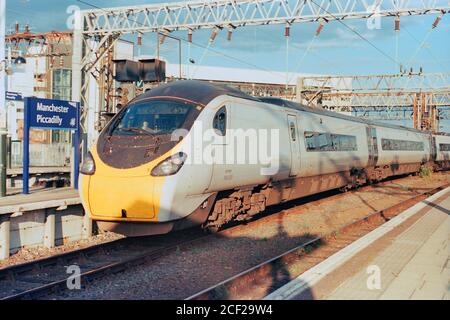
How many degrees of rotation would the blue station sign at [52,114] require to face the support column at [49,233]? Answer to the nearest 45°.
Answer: approximately 45° to its right

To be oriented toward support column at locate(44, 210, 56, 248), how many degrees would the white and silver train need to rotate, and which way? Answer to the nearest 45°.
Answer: approximately 45° to its right

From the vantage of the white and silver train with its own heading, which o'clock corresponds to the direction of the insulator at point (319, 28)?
The insulator is roughly at 5 o'clock from the white and silver train.

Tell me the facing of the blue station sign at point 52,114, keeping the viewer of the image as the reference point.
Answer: facing the viewer and to the right of the viewer

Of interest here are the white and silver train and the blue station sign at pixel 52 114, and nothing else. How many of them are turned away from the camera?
0

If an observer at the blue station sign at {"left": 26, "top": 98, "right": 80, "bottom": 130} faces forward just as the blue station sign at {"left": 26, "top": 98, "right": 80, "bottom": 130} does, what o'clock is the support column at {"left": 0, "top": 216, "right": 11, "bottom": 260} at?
The support column is roughly at 2 o'clock from the blue station sign.

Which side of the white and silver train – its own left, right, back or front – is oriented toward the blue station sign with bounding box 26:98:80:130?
front
